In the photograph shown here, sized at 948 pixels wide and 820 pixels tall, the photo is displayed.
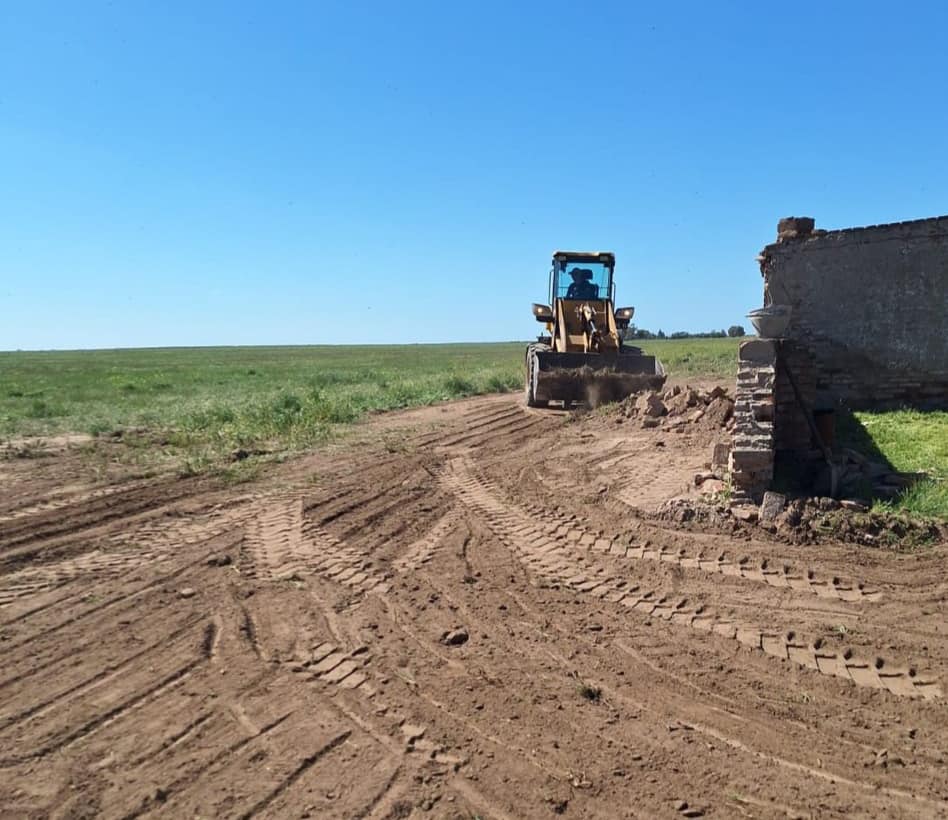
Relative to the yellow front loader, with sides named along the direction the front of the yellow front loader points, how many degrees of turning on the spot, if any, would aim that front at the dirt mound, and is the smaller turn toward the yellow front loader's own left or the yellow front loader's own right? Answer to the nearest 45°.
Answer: approximately 45° to the yellow front loader's own left

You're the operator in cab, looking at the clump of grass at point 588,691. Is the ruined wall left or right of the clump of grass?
left

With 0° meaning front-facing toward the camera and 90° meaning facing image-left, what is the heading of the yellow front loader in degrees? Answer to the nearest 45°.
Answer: approximately 0°

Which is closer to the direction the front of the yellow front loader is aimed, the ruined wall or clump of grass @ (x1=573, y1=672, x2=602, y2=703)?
the clump of grass

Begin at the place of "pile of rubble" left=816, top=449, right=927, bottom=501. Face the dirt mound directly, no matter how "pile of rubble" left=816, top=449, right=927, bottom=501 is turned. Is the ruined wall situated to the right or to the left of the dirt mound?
right

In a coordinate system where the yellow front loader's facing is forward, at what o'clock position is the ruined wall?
The ruined wall is roughly at 10 o'clock from the yellow front loader.

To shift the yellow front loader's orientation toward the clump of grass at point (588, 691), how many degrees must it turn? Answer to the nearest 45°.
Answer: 0° — it already faces it

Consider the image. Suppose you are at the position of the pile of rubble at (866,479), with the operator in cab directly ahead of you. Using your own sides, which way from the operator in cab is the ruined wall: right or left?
right

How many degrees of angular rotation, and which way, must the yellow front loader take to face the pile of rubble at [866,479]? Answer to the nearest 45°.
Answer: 0° — it already faces it

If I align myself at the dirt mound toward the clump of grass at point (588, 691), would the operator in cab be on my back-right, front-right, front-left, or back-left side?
back-right
